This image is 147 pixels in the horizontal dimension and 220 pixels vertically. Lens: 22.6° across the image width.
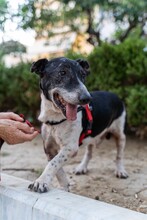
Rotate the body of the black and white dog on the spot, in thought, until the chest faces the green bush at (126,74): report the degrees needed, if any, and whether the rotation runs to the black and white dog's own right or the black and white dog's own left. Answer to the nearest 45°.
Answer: approximately 135° to the black and white dog's own right

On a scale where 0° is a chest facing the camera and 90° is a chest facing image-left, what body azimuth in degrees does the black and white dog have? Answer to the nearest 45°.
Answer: approximately 45°

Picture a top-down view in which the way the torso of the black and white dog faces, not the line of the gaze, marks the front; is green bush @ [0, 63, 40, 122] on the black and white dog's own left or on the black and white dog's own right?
on the black and white dog's own right
